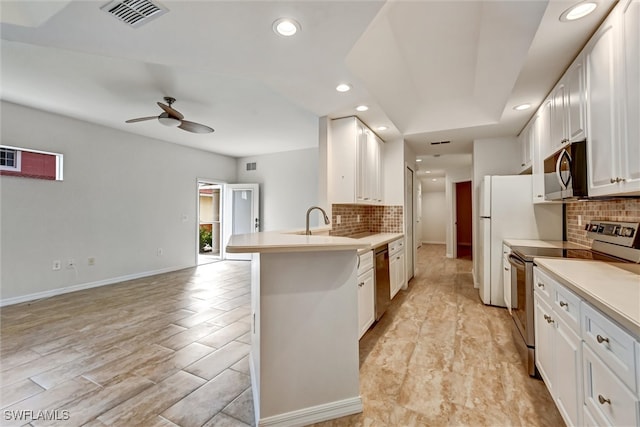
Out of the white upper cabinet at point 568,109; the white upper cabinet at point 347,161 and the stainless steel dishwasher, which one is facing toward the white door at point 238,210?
the white upper cabinet at point 568,109

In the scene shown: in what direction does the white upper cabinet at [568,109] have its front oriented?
to the viewer's left

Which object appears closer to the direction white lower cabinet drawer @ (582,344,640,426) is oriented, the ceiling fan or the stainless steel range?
the ceiling fan

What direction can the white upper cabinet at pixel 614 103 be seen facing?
to the viewer's left

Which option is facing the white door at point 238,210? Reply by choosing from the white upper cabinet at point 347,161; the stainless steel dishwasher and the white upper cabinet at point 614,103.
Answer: the white upper cabinet at point 614,103

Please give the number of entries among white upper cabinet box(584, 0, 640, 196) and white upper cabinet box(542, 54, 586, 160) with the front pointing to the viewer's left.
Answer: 2

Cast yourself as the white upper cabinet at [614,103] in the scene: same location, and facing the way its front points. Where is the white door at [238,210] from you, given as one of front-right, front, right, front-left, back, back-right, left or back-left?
front

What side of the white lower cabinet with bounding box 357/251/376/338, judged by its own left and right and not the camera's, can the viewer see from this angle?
right

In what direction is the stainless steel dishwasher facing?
to the viewer's right

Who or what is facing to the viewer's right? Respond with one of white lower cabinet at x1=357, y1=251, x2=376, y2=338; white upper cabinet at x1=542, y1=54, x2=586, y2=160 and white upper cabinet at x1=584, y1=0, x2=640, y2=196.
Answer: the white lower cabinet

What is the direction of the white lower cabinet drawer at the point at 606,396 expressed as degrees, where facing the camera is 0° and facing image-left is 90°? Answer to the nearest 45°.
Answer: approximately 90°

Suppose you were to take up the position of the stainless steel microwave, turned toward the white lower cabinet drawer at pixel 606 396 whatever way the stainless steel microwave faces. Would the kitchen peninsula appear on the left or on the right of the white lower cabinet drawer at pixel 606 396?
right

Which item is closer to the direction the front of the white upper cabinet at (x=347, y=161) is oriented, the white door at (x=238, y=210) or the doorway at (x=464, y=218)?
the doorway

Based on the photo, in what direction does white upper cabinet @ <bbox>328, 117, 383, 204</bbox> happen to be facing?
to the viewer's right

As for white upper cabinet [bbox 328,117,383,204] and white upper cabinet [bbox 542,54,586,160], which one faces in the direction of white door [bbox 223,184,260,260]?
white upper cabinet [bbox 542,54,586,160]

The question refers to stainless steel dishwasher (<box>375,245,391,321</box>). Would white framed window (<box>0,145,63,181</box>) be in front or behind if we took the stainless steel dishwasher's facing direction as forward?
behind

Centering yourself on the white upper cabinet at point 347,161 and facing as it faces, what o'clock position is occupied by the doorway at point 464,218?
The doorway is roughly at 10 o'clock from the white upper cabinet.

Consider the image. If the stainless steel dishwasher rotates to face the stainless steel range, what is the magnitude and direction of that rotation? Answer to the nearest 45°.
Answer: approximately 45° to its right
